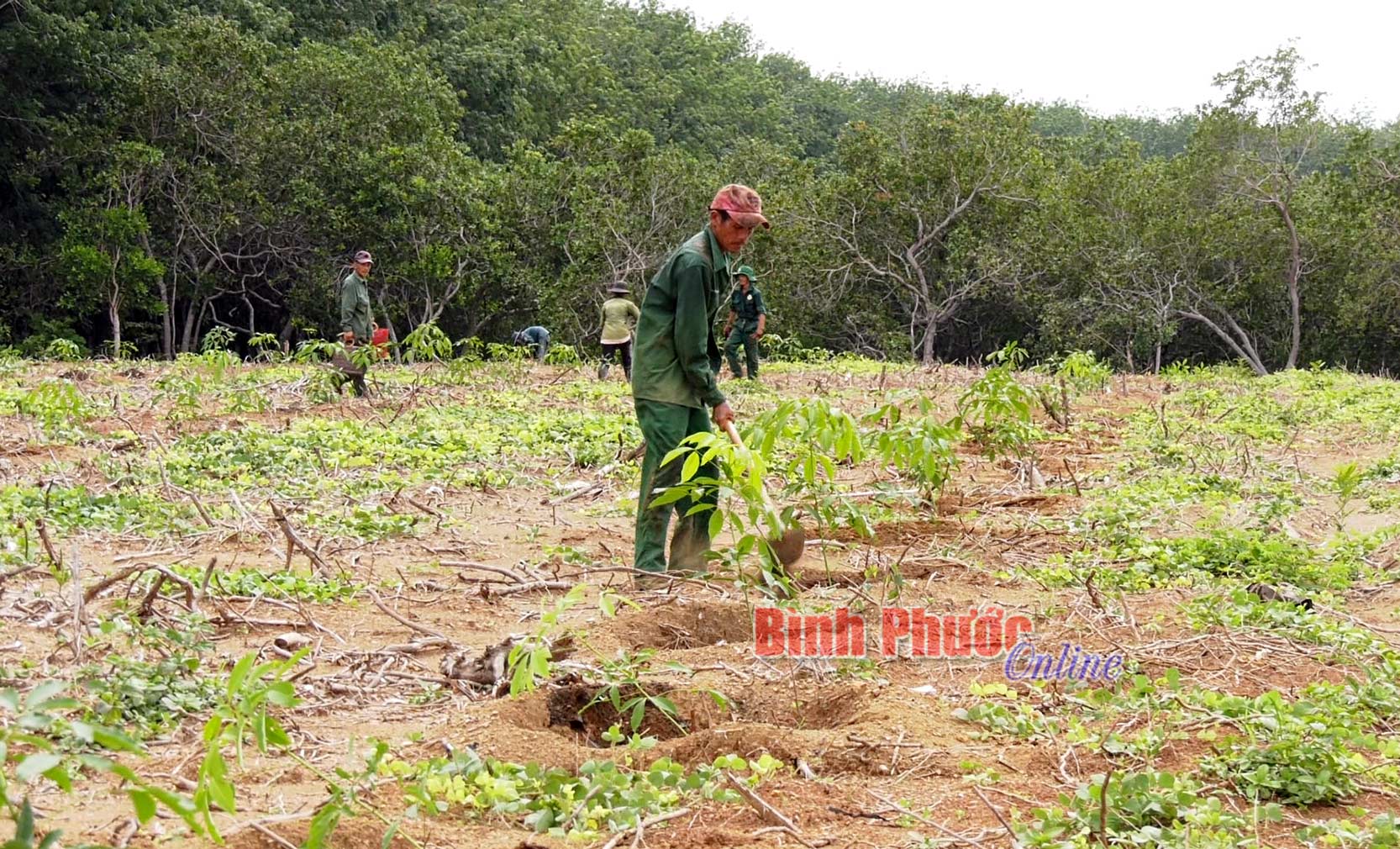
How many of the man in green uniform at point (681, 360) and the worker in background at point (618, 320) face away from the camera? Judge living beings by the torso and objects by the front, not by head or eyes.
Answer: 1

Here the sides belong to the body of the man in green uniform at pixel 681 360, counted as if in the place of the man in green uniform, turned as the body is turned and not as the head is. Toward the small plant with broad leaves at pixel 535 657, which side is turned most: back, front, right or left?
right

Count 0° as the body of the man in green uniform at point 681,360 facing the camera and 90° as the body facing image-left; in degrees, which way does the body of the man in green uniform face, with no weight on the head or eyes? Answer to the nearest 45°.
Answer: approximately 270°

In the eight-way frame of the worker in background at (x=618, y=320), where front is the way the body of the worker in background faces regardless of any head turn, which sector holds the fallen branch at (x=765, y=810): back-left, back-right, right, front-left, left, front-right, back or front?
back

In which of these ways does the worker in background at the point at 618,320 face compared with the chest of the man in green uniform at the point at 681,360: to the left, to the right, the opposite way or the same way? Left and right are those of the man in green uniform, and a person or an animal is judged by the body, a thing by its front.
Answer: to the left

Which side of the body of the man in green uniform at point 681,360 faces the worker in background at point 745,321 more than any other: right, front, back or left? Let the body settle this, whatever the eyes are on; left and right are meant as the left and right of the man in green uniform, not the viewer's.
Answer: left

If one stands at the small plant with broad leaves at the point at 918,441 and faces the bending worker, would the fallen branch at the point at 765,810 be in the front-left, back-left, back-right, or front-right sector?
back-left

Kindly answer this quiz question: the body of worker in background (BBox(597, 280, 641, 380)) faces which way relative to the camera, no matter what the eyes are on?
away from the camera

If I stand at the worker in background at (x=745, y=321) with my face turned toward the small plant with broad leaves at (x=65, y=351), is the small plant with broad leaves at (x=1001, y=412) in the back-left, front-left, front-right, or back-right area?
back-left

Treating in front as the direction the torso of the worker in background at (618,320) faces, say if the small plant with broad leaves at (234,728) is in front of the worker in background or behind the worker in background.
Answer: behind

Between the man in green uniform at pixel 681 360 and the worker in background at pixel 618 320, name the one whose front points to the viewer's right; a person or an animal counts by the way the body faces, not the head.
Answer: the man in green uniform
